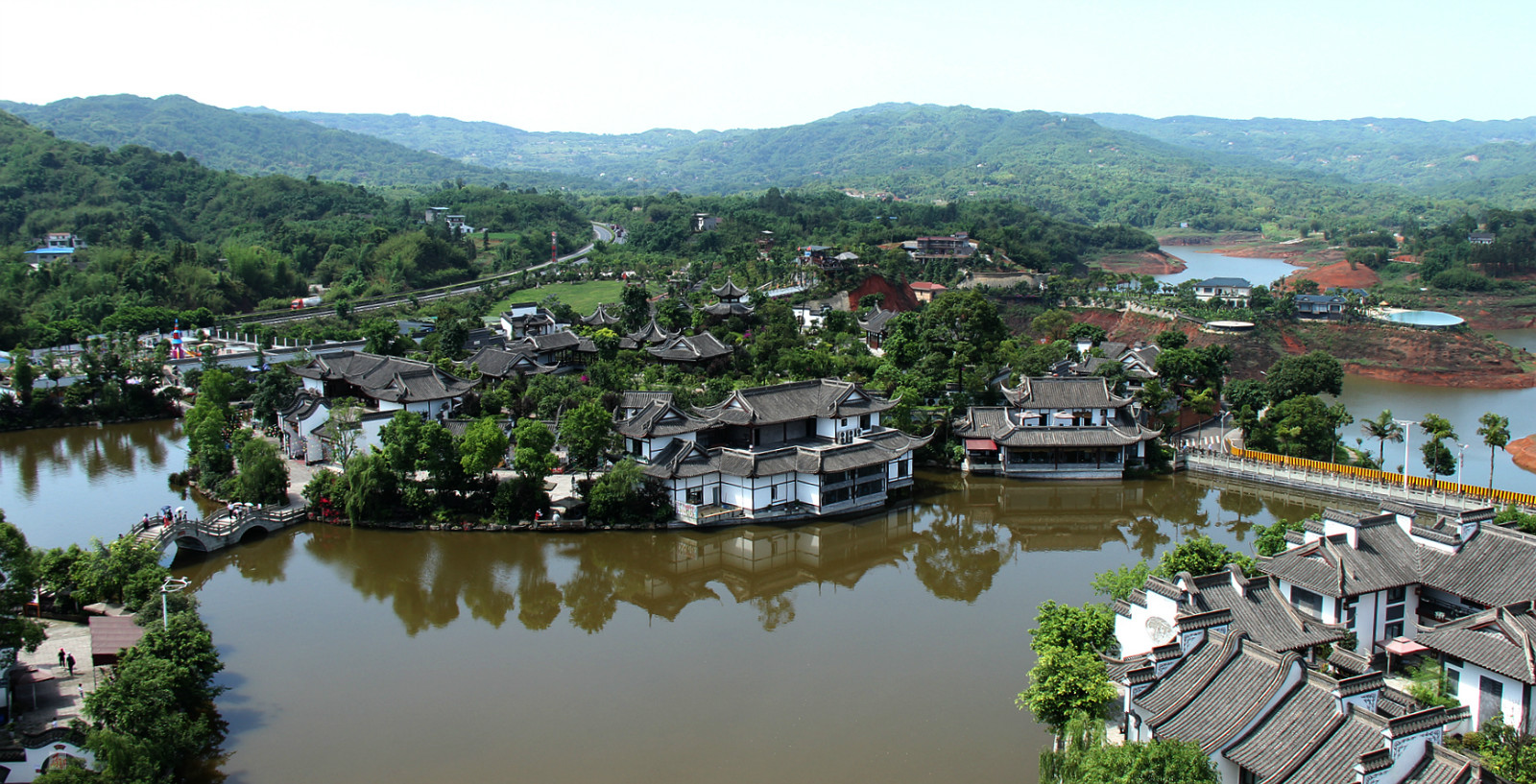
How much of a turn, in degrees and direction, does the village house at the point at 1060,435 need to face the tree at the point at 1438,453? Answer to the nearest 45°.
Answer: approximately 90° to its left

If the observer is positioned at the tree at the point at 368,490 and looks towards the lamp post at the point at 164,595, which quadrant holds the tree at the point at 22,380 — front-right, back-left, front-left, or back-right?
back-right

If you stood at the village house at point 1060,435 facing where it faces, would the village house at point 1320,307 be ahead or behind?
behind

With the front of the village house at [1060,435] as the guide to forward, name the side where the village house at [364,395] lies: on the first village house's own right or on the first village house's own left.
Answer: on the first village house's own right

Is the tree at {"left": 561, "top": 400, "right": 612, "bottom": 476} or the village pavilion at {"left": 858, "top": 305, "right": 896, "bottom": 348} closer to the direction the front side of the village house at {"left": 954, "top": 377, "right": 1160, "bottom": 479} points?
the tree

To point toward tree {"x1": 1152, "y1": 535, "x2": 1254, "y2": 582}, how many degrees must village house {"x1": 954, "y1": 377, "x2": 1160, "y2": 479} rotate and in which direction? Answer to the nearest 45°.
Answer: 0° — it already faces it

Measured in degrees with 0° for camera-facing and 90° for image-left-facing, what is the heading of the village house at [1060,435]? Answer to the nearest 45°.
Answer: approximately 0°

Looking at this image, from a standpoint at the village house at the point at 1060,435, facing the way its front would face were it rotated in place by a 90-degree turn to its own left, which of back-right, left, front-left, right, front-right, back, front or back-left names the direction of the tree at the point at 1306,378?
front-left

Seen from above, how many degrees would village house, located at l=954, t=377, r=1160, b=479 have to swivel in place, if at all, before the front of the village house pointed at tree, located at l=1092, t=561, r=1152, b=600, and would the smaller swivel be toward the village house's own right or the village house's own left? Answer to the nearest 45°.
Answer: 0° — it already faces it

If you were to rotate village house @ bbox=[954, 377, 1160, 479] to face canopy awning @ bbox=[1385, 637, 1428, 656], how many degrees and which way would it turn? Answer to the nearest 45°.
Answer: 0° — it already faces it

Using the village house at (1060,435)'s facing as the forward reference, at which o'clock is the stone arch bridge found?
The stone arch bridge is roughly at 2 o'clock from the village house.
